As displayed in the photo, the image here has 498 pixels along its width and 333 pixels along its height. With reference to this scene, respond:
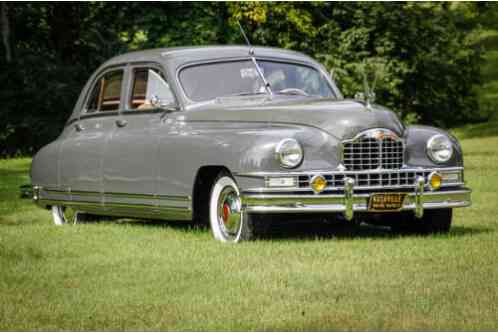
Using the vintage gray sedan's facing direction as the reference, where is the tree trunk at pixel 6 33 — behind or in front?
behind

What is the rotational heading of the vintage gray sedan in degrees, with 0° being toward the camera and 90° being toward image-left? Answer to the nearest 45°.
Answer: approximately 315°
